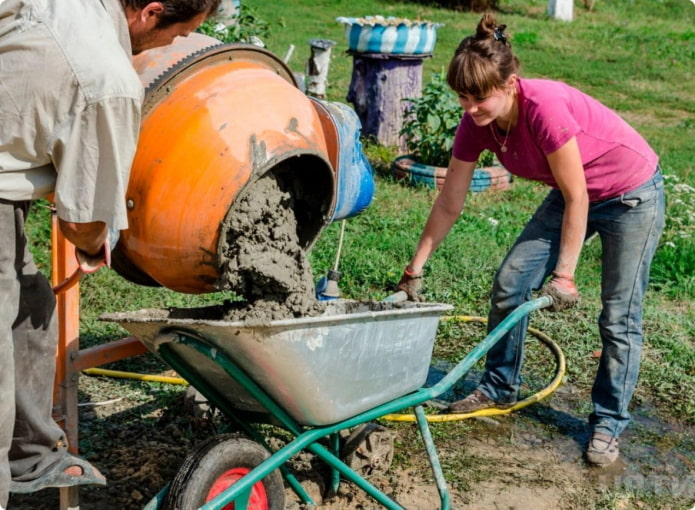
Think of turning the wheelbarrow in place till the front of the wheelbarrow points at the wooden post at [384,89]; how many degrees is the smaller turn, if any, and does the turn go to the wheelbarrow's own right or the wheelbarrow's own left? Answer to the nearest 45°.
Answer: approximately 135° to the wheelbarrow's own right

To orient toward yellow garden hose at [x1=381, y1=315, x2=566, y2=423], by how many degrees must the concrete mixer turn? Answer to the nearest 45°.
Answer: approximately 90° to its left

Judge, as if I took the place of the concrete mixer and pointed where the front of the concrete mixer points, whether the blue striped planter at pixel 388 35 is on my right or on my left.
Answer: on my left

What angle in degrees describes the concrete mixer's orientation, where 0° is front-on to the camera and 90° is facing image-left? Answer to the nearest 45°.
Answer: approximately 315°

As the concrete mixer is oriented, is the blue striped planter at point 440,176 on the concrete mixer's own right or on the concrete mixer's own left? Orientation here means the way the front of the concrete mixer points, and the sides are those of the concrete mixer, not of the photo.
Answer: on the concrete mixer's own left

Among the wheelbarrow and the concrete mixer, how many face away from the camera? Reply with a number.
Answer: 0

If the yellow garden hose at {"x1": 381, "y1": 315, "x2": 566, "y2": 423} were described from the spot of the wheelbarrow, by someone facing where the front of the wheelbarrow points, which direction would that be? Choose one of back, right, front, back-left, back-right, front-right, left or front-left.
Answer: back

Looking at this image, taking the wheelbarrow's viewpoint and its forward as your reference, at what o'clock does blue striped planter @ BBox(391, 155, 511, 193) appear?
The blue striped planter is roughly at 5 o'clock from the wheelbarrow.

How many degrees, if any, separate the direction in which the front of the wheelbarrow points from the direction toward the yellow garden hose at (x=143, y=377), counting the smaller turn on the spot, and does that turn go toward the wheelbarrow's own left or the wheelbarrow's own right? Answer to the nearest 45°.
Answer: approximately 90° to the wheelbarrow's own right

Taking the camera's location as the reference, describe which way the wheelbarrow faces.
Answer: facing the viewer and to the left of the viewer

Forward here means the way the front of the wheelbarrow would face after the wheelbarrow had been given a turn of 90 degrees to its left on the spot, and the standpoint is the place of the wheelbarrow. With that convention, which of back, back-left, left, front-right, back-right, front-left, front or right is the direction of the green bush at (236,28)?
back-left

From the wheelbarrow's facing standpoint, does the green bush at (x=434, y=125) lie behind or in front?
behind
